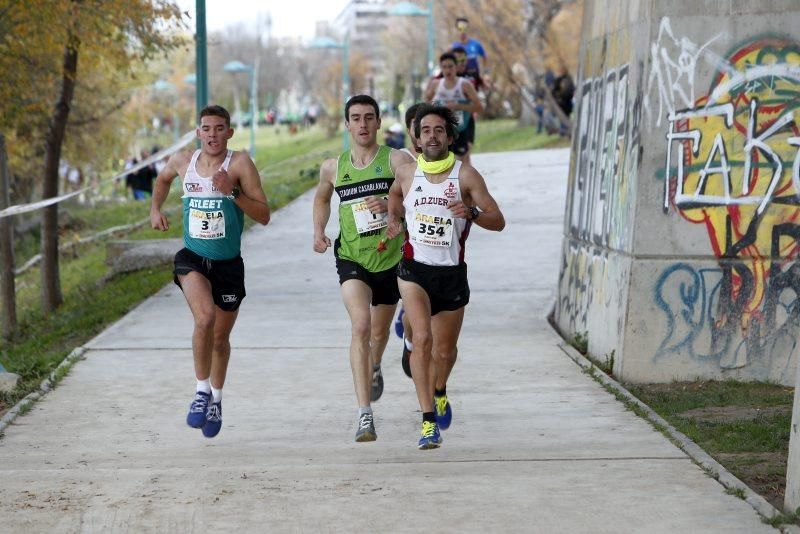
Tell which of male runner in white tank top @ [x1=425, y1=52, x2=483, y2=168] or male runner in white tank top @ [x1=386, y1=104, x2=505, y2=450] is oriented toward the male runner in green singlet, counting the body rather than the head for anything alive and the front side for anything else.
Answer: male runner in white tank top @ [x1=425, y1=52, x2=483, y2=168]

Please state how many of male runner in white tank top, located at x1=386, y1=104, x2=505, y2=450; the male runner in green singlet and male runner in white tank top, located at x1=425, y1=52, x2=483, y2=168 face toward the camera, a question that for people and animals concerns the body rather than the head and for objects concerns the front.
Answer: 3

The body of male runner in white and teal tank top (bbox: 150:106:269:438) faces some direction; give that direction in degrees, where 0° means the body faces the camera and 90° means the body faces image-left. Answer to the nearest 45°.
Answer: approximately 0°

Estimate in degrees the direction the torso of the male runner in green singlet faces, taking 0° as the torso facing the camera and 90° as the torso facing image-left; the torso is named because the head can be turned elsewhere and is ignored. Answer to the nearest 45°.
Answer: approximately 0°

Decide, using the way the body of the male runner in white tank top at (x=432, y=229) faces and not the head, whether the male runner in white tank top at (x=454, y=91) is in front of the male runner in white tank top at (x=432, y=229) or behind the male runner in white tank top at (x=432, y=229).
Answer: behind

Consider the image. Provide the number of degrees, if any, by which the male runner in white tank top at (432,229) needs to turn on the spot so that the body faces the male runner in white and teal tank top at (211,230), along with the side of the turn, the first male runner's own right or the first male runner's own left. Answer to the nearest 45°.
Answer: approximately 90° to the first male runner's own right

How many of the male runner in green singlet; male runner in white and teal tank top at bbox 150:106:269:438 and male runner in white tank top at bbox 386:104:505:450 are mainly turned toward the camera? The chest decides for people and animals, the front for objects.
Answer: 3

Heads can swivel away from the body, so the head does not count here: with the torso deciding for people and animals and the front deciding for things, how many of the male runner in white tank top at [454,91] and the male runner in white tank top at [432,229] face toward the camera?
2
